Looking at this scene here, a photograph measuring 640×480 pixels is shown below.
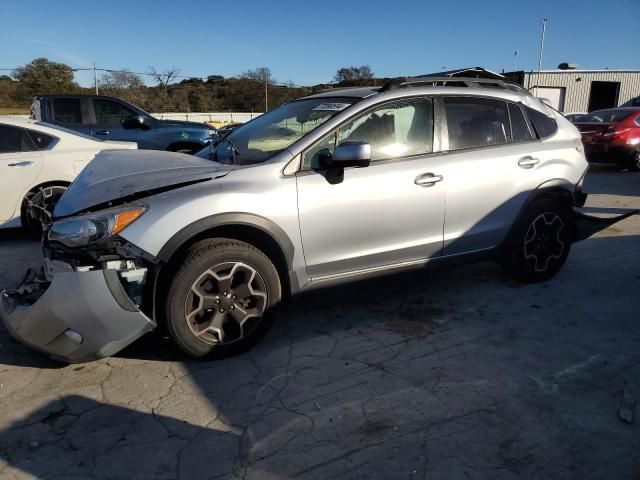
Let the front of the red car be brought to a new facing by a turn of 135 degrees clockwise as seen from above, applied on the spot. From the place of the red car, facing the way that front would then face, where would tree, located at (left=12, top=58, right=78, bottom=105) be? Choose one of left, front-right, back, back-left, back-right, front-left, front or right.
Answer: right

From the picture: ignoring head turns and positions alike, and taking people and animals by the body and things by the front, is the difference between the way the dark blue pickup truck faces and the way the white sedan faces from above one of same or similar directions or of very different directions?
very different directions

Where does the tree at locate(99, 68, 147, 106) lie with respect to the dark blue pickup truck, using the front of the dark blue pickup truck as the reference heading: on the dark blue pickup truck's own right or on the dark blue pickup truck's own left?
on the dark blue pickup truck's own left

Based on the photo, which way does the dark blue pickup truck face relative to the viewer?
to the viewer's right

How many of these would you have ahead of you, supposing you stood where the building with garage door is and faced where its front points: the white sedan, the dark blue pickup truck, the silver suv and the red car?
4

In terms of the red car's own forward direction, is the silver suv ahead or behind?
behind

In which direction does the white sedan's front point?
to the viewer's left

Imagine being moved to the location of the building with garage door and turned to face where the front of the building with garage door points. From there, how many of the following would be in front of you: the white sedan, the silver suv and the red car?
3

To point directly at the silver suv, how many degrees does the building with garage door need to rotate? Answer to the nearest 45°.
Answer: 0° — it already faces it
